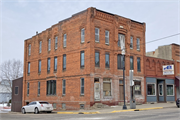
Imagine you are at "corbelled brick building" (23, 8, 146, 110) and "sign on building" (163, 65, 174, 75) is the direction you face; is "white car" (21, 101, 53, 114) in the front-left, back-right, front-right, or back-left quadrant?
back-right

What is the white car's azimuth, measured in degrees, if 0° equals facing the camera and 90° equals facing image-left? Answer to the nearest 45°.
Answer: approximately 135°
